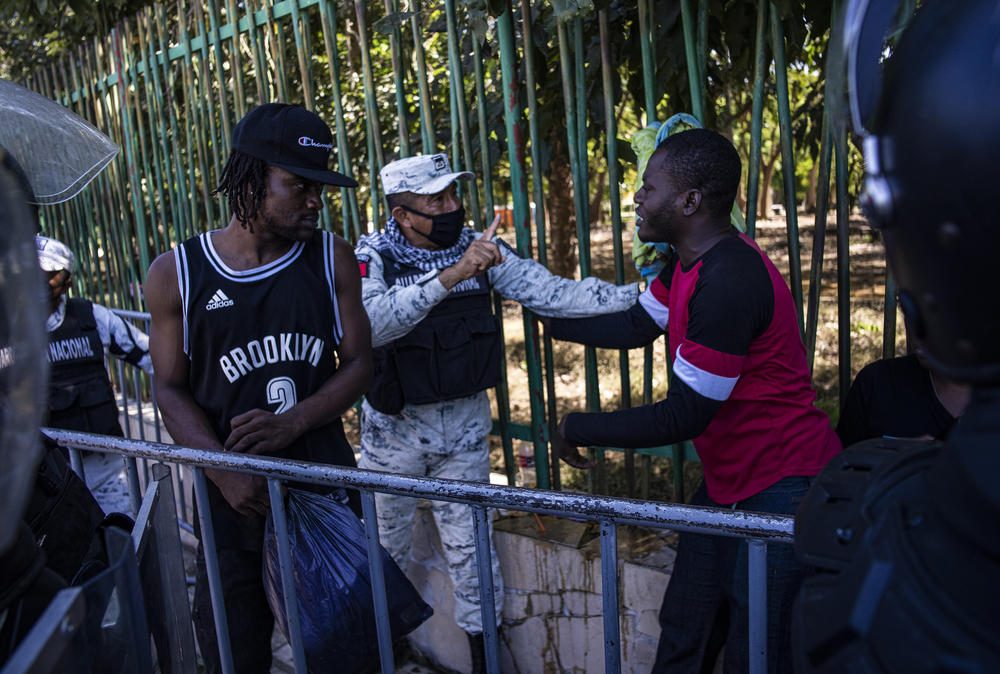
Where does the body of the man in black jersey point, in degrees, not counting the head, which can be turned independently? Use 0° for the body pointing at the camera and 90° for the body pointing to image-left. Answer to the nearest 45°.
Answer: approximately 0°

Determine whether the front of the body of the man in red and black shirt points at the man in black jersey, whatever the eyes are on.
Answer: yes

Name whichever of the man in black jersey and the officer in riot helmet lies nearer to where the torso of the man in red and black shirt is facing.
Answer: the man in black jersey

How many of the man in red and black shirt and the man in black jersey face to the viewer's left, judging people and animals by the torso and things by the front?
1

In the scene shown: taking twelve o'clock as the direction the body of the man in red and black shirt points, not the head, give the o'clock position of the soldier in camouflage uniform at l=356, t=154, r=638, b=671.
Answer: The soldier in camouflage uniform is roughly at 1 o'clock from the man in red and black shirt.

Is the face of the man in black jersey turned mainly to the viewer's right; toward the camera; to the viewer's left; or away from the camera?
to the viewer's right

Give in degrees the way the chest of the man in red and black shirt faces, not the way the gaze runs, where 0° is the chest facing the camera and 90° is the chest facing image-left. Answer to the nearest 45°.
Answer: approximately 90°

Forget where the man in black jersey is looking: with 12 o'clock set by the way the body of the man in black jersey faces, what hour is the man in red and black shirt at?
The man in red and black shirt is roughly at 10 o'clock from the man in black jersey.

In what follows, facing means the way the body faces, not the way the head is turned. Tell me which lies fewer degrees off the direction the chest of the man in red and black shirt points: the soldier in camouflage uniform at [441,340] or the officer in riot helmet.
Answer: the soldier in camouflage uniform

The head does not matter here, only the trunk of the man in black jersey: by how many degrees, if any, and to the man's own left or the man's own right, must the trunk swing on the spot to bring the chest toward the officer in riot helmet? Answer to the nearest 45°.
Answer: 0° — they already face them

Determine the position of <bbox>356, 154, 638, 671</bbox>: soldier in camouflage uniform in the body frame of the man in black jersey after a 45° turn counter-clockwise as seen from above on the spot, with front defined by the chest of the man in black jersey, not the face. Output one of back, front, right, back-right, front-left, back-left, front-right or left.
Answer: left
